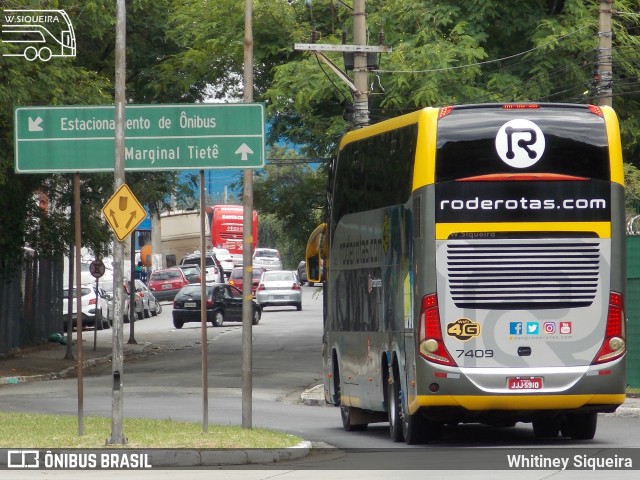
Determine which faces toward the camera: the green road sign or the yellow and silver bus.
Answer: the green road sign

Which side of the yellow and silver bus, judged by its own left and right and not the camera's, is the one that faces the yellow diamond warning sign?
left

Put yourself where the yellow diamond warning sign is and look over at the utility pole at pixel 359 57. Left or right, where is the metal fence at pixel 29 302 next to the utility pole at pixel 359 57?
left

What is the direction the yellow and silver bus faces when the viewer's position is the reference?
facing away from the viewer

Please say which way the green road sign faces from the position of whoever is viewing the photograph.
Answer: facing the viewer

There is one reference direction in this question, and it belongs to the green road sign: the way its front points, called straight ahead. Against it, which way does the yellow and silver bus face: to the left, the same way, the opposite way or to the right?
the opposite way

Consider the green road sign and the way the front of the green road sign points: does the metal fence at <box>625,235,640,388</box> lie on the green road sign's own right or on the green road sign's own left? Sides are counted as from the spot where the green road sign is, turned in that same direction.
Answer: on the green road sign's own left

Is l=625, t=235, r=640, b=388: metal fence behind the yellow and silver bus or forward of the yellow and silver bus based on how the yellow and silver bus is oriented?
forward

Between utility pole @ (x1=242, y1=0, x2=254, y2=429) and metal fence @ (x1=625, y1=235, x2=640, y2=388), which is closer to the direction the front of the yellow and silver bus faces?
the metal fence

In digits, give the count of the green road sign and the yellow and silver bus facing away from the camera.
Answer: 1
